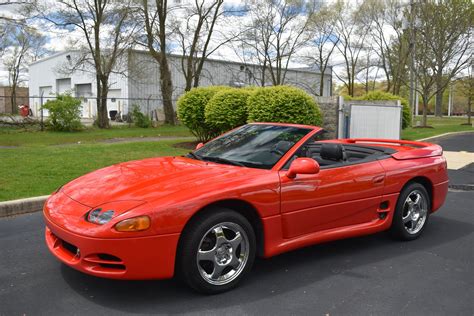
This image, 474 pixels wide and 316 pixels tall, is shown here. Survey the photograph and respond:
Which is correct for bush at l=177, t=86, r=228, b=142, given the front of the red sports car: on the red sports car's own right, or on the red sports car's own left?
on the red sports car's own right

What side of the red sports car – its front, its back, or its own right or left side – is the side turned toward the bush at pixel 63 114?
right

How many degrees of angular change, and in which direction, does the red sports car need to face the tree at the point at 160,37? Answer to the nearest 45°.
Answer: approximately 135° to its right

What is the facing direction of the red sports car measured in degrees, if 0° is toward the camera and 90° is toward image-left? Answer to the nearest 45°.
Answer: approximately 45°

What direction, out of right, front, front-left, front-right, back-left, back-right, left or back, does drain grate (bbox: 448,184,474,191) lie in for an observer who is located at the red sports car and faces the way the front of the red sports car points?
back

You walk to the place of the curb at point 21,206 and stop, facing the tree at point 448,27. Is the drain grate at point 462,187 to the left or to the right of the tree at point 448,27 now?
right

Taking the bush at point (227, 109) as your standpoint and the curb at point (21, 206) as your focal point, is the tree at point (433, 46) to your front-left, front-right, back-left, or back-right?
back-left
